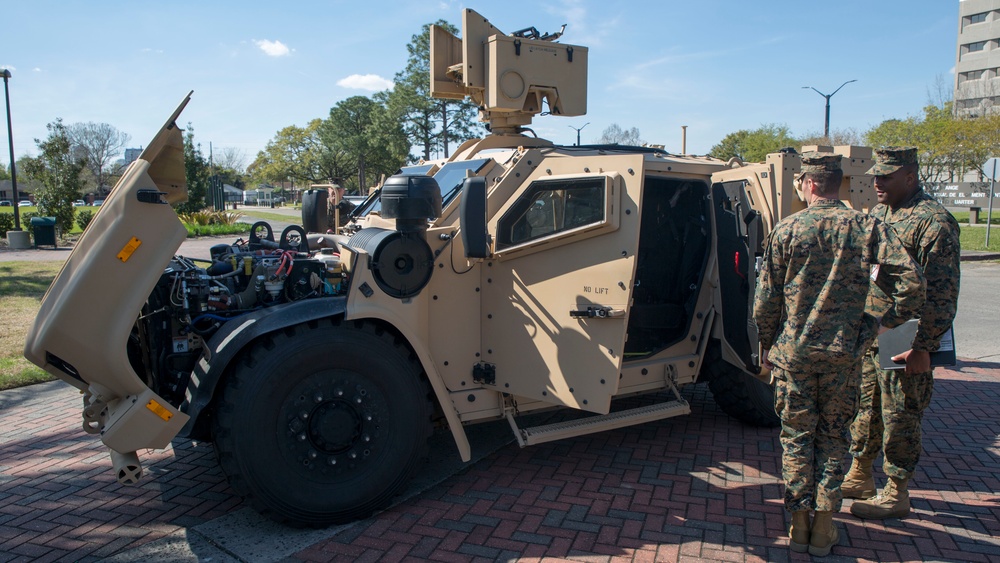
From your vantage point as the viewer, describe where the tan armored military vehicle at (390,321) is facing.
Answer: facing the viewer and to the left of the viewer

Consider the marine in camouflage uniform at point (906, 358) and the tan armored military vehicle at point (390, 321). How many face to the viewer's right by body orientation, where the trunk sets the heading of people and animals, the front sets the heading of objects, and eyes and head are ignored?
0

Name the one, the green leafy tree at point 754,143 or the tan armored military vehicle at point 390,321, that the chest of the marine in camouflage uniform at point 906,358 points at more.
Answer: the tan armored military vehicle

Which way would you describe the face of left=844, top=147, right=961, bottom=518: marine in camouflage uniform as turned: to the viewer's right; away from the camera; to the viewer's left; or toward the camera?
to the viewer's left

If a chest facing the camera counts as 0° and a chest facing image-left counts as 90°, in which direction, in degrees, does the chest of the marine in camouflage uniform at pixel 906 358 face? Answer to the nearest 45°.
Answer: approximately 45°

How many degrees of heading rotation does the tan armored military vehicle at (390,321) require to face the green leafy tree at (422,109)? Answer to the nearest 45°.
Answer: approximately 135° to its right

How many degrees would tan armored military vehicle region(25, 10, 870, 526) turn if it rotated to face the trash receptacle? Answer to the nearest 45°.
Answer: approximately 90° to its right

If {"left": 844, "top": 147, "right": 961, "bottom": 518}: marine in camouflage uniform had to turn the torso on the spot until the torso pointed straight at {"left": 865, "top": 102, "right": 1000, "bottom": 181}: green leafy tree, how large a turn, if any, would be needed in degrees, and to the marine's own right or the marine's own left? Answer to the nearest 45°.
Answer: approximately 135° to the marine's own right

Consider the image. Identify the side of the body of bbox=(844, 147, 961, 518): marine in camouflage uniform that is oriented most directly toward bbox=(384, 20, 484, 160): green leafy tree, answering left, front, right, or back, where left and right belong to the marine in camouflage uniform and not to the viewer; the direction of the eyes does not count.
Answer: right

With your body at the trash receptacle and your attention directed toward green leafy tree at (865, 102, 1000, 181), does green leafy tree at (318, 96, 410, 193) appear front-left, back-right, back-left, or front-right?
front-left

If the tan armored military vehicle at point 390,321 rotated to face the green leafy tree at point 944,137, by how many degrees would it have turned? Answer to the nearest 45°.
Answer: approximately 180°

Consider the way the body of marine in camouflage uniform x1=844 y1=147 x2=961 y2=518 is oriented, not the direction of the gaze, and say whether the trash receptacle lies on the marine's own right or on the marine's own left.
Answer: on the marine's own right

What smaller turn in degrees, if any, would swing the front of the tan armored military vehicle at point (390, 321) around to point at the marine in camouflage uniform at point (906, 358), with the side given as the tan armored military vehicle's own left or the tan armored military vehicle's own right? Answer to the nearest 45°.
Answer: approximately 135° to the tan armored military vehicle's own left
